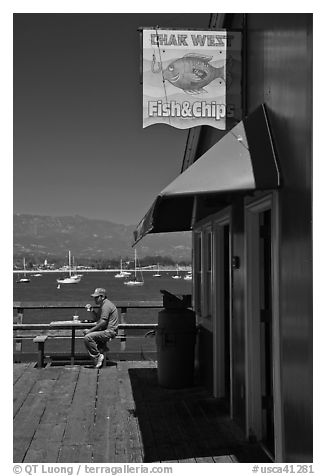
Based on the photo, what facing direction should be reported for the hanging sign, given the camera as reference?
facing the viewer

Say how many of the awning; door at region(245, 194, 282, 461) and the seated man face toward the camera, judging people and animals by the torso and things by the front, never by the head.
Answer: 0

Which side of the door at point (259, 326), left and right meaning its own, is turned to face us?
left

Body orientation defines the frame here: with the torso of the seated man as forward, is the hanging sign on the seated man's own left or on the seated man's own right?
on the seated man's own left

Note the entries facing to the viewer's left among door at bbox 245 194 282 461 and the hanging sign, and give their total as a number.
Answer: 1

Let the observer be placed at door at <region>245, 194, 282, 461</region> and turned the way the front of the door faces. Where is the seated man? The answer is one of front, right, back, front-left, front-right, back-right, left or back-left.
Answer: front-right

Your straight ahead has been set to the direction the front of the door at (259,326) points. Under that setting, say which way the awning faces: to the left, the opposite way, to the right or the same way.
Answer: the same way

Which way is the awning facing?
to the viewer's left

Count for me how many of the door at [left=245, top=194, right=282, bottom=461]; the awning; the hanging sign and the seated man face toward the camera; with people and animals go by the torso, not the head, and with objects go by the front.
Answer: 1

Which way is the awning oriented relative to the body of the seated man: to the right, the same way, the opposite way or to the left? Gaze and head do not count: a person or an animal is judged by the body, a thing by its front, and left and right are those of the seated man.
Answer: the same way

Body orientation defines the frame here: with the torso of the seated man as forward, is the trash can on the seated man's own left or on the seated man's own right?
on the seated man's own left
